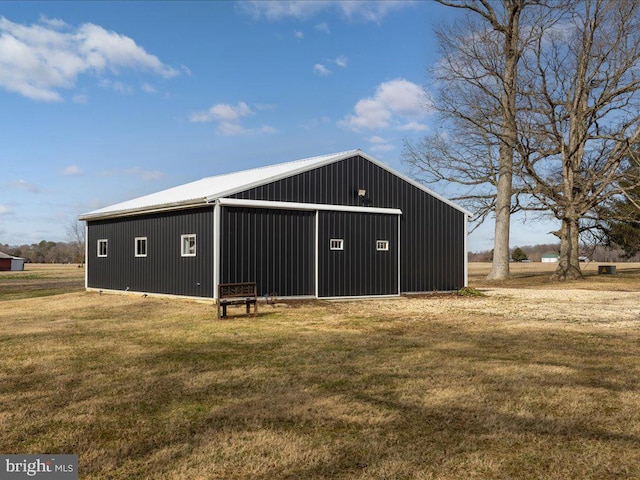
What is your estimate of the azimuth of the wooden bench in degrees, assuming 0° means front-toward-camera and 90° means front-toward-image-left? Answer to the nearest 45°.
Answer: approximately 0°
